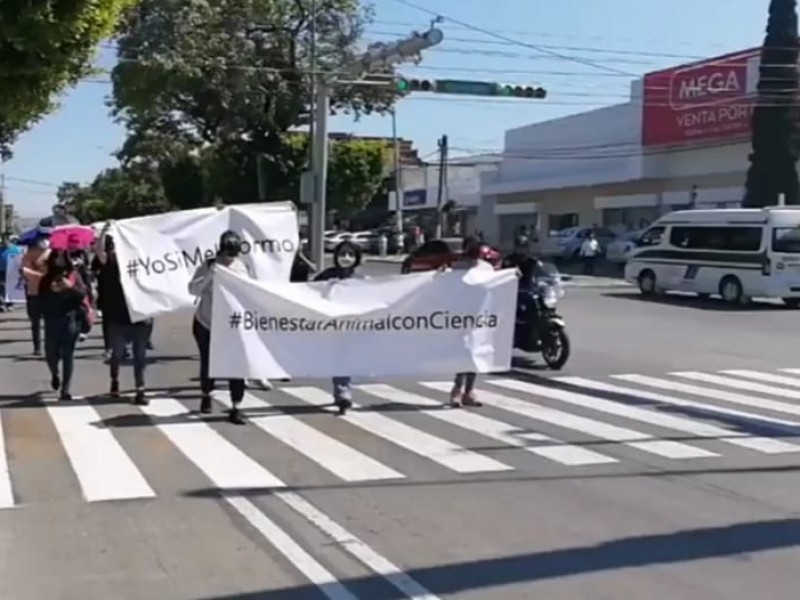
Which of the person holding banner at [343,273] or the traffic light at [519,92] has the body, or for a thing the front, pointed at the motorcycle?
the traffic light

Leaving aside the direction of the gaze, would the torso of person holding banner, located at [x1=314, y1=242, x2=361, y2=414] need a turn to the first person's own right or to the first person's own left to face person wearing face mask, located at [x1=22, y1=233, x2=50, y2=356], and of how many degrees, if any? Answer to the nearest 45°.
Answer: approximately 135° to the first person's own right

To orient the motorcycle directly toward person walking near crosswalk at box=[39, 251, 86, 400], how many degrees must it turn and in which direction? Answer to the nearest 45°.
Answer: approximately 90° to its right

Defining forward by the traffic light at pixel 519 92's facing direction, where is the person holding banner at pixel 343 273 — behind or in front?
in front

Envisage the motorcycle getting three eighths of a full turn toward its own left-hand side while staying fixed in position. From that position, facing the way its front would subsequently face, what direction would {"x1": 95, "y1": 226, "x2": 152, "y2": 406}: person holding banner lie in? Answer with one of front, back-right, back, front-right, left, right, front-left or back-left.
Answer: back-left

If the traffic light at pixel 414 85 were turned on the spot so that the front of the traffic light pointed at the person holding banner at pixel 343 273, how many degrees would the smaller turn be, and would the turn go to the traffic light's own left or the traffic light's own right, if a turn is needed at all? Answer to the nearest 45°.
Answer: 0° — it already faces them

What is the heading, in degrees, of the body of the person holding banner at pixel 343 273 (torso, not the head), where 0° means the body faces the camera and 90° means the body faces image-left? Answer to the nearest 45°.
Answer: approximately 0°

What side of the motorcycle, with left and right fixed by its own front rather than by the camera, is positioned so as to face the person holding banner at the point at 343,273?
right

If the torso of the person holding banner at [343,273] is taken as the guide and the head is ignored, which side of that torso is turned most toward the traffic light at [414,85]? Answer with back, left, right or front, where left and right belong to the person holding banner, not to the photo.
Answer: back
